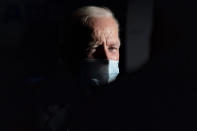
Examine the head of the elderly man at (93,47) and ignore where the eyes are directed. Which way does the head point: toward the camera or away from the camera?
toward the camera
